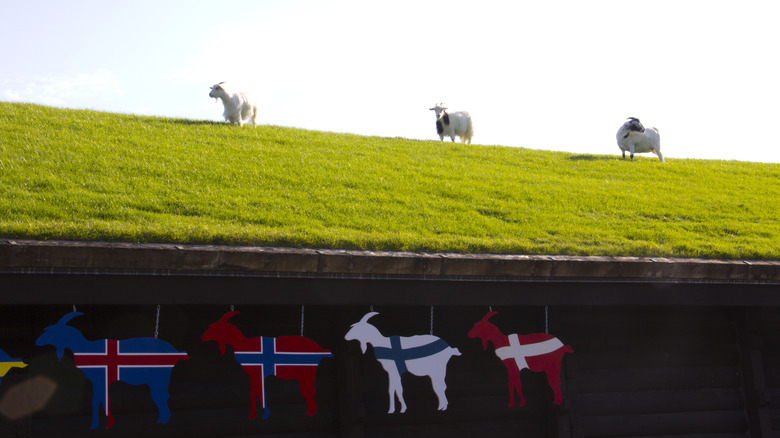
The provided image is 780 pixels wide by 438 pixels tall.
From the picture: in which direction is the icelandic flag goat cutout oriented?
to the viewer's left

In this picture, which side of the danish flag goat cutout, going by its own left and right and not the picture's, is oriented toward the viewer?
left

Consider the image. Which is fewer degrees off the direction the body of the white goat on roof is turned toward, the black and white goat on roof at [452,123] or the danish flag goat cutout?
the danish flag goat cutout

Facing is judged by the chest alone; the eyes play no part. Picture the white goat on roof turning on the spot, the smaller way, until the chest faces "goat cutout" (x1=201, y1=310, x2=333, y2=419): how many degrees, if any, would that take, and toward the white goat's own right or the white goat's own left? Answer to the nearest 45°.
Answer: approximately 45° to the white goat's own left

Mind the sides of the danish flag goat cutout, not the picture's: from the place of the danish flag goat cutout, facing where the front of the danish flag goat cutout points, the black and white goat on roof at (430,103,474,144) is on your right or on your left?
on your right

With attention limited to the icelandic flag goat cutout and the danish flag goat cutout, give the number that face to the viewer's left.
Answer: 2

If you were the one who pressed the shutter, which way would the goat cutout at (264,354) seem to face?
facing to the left of the viewer

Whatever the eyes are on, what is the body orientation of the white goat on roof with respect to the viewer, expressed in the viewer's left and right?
facing the viewer and to the left of the viewer

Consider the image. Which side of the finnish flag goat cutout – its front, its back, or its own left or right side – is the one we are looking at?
left

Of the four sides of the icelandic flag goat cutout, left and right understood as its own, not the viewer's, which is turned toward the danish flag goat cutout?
back

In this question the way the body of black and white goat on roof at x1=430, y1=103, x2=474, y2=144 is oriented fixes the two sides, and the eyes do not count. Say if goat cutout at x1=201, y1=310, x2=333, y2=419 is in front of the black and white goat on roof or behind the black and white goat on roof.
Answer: in front
